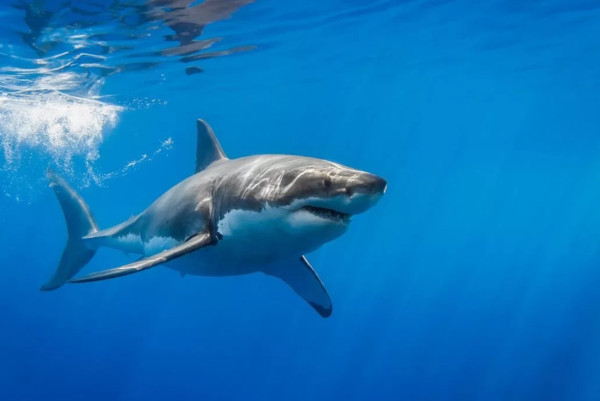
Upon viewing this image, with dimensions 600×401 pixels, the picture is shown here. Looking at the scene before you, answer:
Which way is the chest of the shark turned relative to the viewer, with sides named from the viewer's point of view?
facing the viewer and to the right of the viewer
